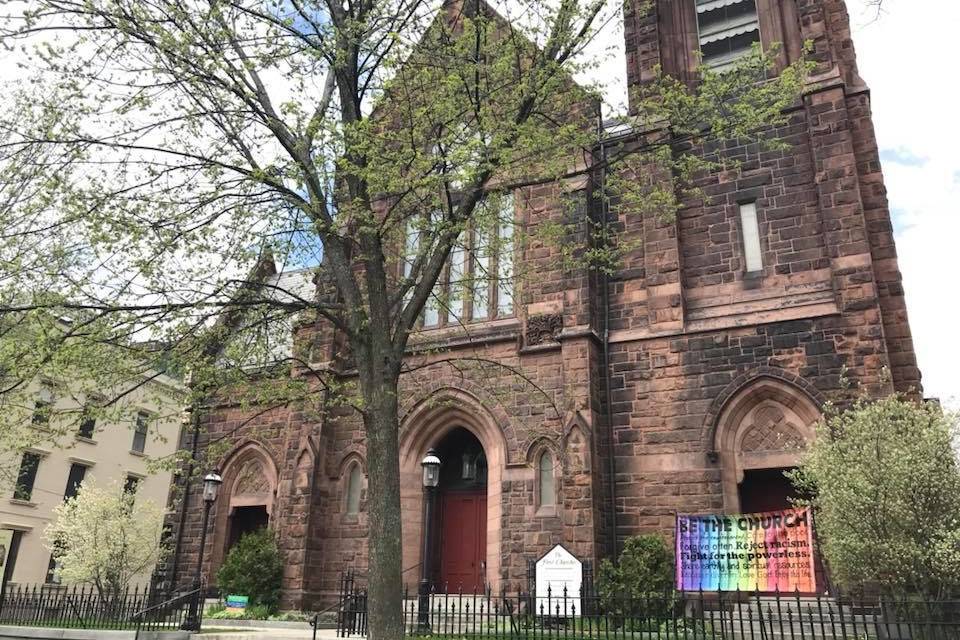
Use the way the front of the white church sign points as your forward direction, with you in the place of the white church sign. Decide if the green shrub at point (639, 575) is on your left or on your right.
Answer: on your left

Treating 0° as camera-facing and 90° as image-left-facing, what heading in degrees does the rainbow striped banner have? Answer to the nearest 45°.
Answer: approximately 0°

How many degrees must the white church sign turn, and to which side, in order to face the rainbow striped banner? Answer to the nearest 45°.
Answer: approximately 90° to its left

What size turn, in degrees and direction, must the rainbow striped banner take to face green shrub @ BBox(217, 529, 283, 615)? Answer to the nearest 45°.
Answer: approximately 90° to its right

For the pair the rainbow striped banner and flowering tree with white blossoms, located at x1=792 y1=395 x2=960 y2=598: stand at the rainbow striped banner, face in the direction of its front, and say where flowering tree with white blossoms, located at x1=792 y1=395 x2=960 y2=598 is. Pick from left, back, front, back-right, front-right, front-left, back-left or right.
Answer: front-left

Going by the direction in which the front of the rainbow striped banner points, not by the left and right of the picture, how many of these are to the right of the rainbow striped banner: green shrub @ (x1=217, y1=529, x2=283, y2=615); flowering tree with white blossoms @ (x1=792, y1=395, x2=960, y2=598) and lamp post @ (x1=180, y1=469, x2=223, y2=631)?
2

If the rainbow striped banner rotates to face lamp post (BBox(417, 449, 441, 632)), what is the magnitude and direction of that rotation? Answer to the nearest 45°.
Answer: approximately 90° to its right

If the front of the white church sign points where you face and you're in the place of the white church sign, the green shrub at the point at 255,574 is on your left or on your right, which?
on your right

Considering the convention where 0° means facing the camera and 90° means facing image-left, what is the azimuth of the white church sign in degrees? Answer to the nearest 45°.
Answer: approximately 0°

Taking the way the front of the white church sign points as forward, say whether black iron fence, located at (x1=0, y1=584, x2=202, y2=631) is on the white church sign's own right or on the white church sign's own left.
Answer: on the white church sign's own right

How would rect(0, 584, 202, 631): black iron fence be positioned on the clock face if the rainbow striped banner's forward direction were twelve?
The black iron fence is roughly at 3 o'clock from the rainbow striped banner.

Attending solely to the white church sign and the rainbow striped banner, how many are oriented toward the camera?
2

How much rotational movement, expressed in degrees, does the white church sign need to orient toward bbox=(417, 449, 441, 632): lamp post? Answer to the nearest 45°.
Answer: approximately 90° to its right
